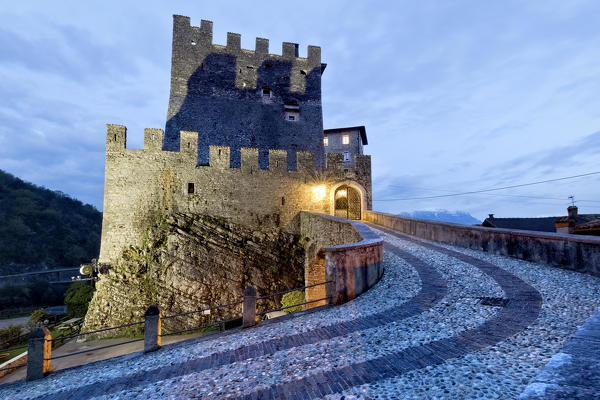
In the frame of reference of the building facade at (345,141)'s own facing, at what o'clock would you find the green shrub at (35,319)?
The green shrub is roughly at 2 o'clock from the building facade.

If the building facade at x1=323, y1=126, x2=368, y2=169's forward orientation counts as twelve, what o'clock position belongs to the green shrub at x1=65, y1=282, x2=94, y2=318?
The green shrub is roughly at 2 o'clock from the building facade.

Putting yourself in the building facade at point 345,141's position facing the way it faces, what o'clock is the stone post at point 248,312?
The stone post is roughly at 12 o'clock from the building facade.

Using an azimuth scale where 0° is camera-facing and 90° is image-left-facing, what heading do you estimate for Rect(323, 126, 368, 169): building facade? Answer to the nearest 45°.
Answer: approximately 0°

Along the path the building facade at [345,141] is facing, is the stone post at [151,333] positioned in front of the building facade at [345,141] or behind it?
in front

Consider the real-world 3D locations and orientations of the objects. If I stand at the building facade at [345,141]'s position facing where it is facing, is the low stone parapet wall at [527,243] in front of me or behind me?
in front

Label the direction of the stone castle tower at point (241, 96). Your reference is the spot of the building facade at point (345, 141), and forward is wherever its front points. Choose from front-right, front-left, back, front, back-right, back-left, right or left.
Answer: front-right

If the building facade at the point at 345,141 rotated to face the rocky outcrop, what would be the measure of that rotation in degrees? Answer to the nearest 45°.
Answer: approximately 45° to its right
